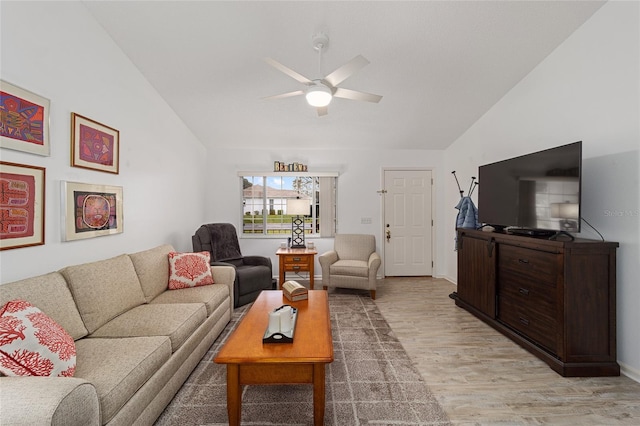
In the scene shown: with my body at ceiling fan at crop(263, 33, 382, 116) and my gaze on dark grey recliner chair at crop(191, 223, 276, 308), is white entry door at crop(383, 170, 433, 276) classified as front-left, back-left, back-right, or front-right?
front-right

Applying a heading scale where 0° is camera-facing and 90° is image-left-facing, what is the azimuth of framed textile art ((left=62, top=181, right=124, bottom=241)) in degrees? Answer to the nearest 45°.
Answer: approximately 315°

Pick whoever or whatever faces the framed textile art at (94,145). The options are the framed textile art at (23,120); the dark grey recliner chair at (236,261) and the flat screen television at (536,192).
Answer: the flat screen television

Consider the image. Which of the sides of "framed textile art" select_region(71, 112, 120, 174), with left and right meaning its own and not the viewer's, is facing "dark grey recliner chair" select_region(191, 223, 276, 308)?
left

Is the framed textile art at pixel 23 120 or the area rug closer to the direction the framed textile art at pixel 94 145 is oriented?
the area rug

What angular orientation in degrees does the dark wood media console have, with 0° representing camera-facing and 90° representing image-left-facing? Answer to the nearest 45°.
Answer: approximately 45°

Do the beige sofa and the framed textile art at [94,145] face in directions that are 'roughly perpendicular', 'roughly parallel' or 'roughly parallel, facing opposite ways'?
roughly parallel

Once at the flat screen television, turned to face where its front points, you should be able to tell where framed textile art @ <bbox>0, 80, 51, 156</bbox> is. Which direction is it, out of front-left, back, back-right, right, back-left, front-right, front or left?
front

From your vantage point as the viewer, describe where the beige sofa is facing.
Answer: facing the viewer and to the right of the viewer

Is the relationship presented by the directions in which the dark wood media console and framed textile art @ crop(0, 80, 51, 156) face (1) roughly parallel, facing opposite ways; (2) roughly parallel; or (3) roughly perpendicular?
roughly parallel, facing opposite ways

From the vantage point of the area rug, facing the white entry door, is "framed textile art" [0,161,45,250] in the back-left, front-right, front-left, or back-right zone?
back-left

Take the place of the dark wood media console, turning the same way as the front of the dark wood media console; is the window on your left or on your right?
on your right

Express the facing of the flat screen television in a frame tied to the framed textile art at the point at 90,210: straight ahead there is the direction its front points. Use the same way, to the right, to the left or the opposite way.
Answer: the opposite way

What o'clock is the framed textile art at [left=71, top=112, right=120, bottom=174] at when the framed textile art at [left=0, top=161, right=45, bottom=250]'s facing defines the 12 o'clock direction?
the framed textile art at [left=71, top=112, right=120, bottom=174] is roughly at 9 o'clock from the framed textile art at [left=0, top=161, right=45, bottom=250].

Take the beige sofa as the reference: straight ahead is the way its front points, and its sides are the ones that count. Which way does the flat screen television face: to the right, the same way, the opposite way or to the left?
the opposite way

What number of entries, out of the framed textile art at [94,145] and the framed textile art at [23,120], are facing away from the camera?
0

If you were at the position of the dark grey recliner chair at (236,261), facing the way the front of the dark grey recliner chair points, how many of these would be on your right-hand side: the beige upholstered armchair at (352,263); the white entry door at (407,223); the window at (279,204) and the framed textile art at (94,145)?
1

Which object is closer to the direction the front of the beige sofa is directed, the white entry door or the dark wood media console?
the dark wood media console
